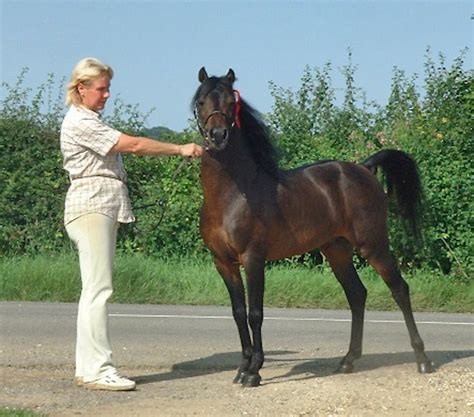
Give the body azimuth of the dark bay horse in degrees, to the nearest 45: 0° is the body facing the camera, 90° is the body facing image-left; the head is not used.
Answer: approximately 45°

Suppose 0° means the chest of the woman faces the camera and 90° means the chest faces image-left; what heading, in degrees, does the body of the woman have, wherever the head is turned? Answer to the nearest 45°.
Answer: approximately 270°

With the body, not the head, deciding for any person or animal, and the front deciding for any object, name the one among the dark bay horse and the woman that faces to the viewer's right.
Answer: the woman

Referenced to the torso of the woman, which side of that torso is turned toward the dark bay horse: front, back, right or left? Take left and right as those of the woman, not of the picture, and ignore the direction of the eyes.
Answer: front

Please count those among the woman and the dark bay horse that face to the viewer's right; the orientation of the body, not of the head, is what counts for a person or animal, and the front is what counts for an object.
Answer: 1

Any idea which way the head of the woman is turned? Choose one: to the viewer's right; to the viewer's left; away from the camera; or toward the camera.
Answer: to the viewer's right

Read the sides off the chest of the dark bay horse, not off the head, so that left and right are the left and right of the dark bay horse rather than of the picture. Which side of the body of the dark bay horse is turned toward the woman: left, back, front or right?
front
